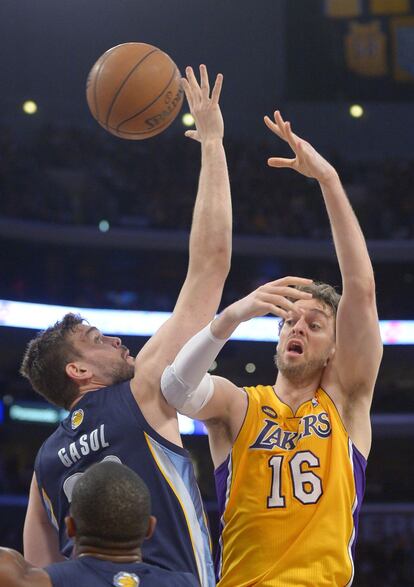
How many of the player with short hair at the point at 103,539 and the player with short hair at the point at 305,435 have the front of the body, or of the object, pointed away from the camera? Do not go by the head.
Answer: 1

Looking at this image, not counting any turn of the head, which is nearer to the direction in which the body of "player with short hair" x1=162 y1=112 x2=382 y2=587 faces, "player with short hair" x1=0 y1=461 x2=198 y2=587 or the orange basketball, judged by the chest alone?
the player with short hair

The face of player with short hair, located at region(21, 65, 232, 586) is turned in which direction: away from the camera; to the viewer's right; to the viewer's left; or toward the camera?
to the viewer's right

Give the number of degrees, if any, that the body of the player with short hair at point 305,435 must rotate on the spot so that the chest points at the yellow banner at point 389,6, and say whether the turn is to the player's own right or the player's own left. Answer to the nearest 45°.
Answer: approximately 180°

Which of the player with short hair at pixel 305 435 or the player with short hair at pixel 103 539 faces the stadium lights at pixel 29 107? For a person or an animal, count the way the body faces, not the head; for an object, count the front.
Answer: the player with short hair at pixel 103 539

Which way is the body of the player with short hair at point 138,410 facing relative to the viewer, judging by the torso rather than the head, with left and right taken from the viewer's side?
facing away from the viewer and to the right of the viewer

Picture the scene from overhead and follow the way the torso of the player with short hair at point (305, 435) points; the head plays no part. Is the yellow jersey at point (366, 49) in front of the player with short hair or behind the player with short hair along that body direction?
behind

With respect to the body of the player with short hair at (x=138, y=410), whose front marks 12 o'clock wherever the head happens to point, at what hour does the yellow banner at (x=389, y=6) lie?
The yellow banner is roughly at 11 o'clock from the player with short hair.

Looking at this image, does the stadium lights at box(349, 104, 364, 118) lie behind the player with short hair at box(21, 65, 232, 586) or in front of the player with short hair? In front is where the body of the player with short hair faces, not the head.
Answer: in front

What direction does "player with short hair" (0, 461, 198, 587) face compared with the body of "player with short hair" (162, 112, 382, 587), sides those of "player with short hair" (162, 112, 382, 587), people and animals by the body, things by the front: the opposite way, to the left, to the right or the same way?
the opposite way

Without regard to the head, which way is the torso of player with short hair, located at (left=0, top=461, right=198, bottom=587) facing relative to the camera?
away from the camera

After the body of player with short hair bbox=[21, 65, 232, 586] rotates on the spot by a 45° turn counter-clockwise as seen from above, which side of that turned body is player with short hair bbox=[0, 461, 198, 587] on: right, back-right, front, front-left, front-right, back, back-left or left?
back

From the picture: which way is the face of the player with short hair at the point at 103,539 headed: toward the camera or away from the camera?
away from the camera
